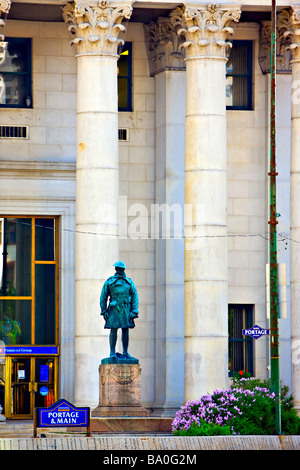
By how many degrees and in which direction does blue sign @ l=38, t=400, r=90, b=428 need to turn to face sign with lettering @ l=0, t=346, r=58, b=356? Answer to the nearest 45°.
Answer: approximately 180°

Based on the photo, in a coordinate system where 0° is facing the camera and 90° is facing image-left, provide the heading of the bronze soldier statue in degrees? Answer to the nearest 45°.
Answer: approximately 0°

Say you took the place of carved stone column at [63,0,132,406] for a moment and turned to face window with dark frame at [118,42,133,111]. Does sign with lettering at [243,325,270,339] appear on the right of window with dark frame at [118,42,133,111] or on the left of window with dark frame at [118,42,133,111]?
right

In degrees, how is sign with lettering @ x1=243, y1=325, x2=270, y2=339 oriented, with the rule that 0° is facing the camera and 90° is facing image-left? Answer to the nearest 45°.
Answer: approximately 0°

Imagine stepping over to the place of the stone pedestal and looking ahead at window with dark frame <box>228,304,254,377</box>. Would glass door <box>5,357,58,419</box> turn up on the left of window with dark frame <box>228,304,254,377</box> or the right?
left

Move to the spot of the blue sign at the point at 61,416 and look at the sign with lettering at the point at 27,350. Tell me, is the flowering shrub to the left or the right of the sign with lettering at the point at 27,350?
right
